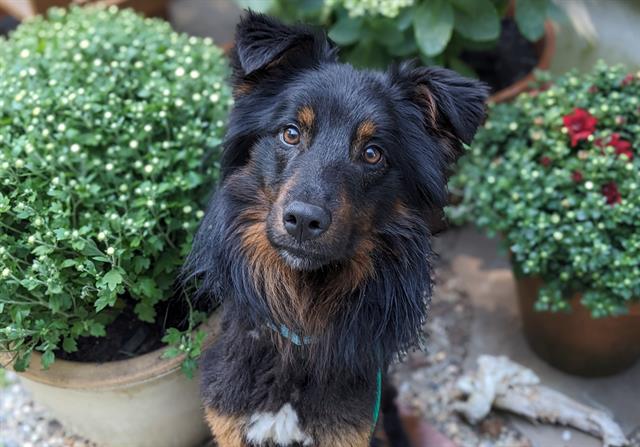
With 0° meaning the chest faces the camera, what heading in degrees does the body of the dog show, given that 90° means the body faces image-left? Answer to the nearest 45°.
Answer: approximately 0°

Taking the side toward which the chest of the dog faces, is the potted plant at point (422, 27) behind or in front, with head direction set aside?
behind

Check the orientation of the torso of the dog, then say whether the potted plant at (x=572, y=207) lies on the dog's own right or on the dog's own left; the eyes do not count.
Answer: on the dog's own left
